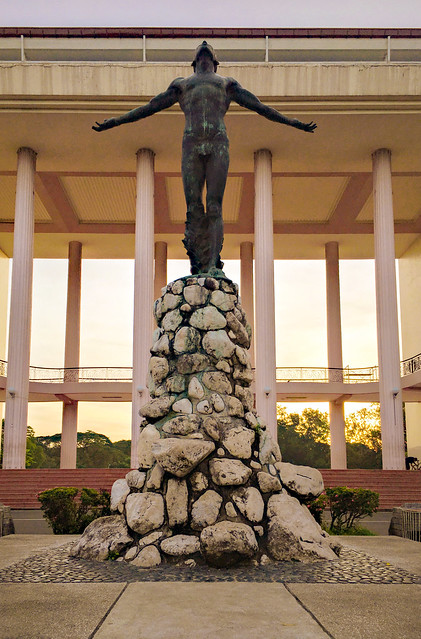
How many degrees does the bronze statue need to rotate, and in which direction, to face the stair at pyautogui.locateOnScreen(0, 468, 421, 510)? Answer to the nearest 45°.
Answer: approximately 180°

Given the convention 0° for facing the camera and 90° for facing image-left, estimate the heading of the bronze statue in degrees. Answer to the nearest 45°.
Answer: approximately 0°

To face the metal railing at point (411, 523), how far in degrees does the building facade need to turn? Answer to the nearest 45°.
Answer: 0° — it already faces it

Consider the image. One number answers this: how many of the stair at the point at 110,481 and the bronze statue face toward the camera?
2

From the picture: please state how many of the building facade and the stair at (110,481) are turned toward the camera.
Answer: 2

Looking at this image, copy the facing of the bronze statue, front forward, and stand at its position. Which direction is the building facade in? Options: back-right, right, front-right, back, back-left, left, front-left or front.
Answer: back
